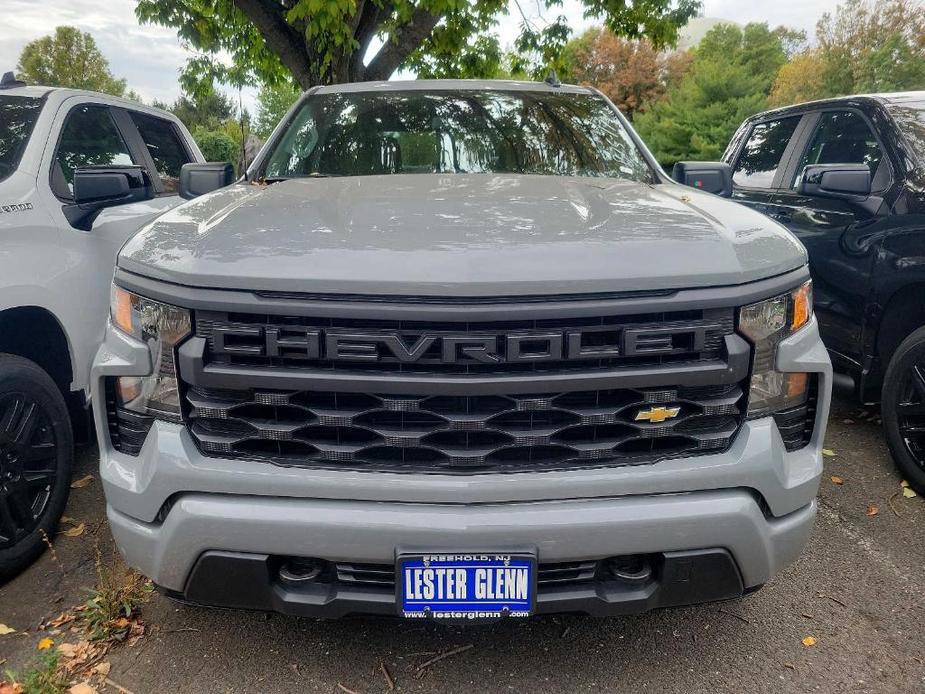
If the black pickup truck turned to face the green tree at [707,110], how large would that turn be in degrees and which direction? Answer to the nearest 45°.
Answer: approximately 135° to its left

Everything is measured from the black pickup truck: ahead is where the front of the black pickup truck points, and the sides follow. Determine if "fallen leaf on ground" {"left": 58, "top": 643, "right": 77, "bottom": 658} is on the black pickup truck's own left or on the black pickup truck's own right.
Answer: on the black pickup truck's own right

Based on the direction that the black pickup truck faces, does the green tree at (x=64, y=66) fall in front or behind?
behind

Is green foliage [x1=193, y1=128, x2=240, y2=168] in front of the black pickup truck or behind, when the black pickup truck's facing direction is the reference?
behind

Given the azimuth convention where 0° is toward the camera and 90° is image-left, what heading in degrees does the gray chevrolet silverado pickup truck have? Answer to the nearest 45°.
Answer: approximately 0°

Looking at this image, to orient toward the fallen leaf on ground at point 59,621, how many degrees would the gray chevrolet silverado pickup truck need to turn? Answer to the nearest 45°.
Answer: approximately 90° to its right

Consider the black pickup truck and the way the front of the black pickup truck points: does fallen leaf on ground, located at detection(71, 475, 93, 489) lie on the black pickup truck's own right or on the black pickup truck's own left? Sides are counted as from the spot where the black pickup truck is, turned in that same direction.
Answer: on the black pickup truck's own right

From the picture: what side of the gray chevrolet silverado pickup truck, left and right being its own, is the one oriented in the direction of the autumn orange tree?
back

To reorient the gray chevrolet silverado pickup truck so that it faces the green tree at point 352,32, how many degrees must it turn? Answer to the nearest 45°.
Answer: approximately 180°

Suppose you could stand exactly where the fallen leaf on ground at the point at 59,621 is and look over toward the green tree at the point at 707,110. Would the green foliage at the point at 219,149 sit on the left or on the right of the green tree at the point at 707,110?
left

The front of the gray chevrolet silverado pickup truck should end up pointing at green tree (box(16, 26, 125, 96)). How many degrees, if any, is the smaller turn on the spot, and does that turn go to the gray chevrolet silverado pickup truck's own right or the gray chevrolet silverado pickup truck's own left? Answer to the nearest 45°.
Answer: approximately 135° to the gray chevrolet silverado pickup truck's own right

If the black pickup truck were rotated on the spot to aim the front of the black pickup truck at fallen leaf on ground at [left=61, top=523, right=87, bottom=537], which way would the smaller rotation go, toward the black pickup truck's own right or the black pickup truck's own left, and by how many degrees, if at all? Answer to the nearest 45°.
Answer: approximately 90° to the black pickup truck's own right
